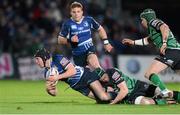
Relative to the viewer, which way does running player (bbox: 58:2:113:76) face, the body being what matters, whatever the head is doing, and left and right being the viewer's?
facing the viewer

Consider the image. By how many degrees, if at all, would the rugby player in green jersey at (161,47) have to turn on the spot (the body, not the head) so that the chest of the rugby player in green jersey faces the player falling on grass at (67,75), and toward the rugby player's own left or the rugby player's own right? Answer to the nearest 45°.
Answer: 0° — they already face them

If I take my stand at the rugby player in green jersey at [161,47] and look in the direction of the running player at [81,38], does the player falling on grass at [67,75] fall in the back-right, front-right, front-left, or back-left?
front-left

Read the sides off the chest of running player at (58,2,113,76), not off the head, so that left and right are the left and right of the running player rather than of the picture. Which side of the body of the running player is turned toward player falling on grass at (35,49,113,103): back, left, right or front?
front

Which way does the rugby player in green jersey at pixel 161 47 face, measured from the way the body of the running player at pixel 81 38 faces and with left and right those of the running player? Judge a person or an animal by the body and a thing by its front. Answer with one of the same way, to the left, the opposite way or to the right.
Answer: to the right

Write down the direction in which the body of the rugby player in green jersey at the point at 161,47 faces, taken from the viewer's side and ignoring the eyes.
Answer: to the viewer's left

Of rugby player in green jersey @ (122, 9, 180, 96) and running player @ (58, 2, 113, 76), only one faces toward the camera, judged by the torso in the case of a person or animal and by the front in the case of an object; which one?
the running player

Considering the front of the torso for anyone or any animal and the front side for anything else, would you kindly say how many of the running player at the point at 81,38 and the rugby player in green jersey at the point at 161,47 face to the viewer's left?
1
